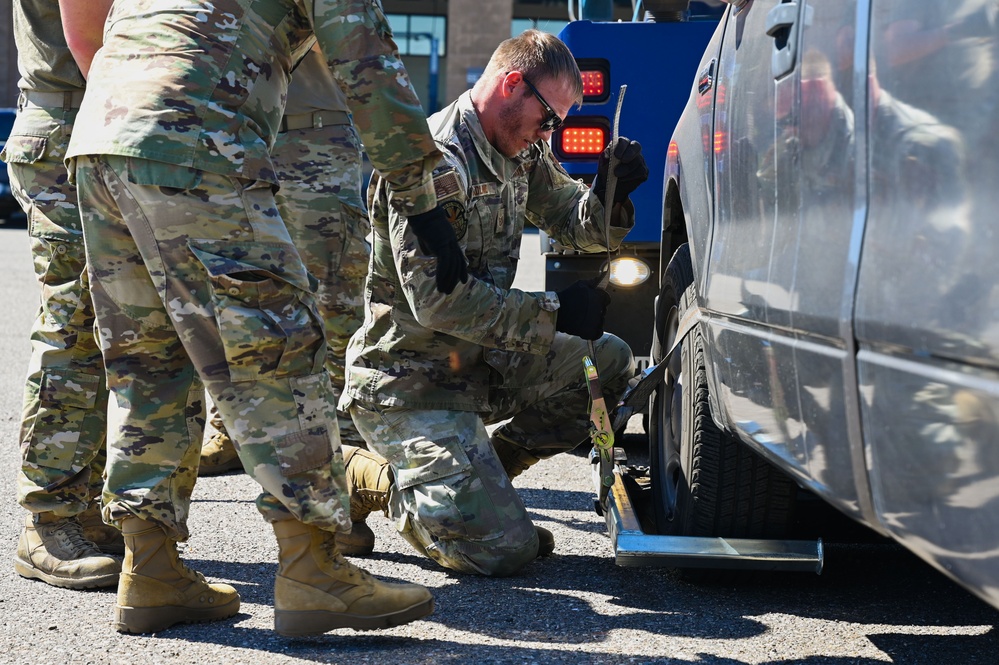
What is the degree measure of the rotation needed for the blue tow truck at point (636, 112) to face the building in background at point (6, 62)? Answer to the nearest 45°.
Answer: approximately 45° to its left

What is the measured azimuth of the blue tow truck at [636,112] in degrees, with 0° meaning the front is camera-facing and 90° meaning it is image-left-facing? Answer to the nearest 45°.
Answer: approximately 180°

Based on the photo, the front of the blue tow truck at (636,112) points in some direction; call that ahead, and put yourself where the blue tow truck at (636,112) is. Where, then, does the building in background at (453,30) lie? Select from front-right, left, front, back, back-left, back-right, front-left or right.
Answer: front
